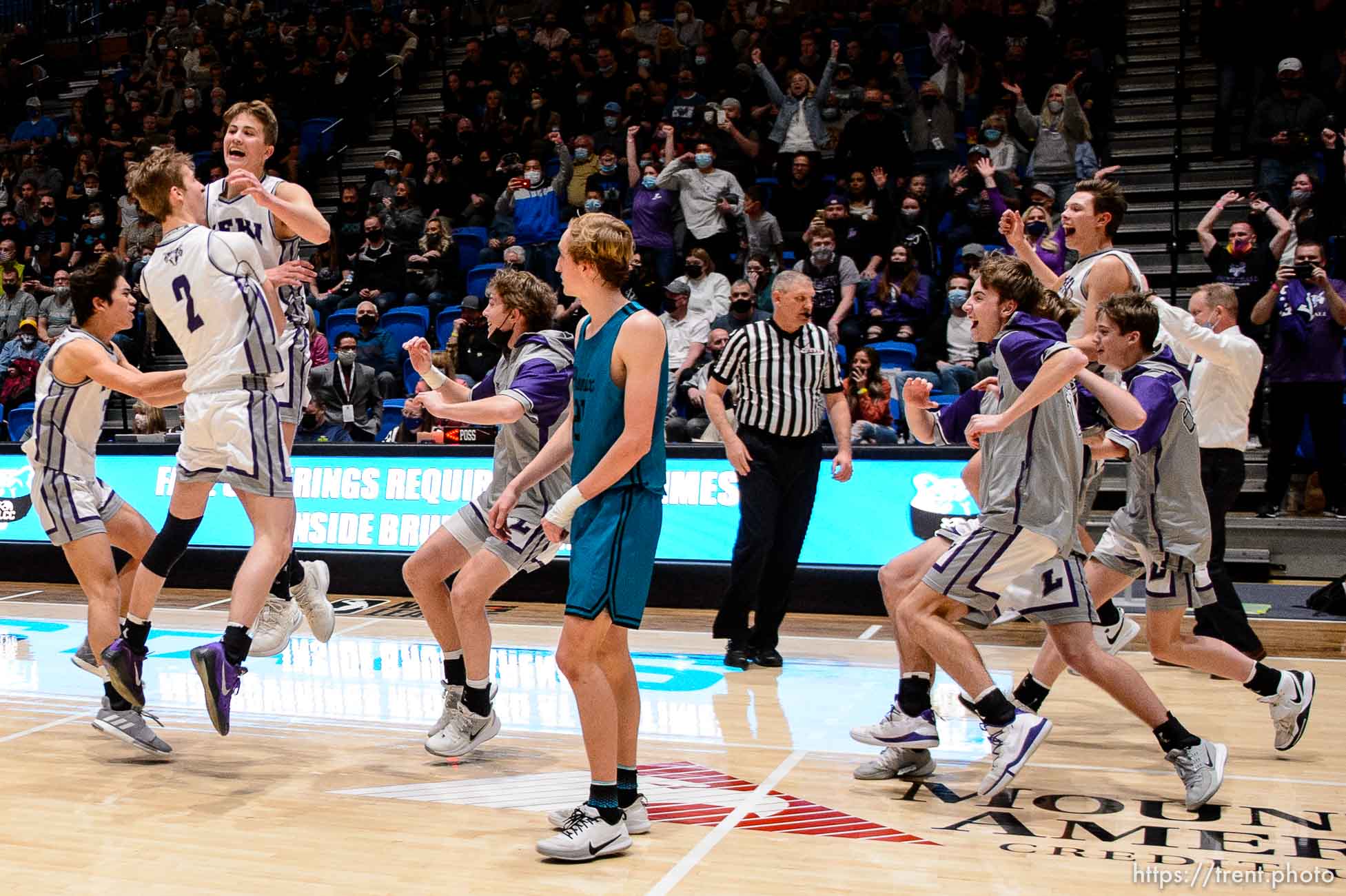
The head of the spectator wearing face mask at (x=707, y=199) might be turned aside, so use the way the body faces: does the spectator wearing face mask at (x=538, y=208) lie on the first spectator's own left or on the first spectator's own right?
on the first spectator's own right

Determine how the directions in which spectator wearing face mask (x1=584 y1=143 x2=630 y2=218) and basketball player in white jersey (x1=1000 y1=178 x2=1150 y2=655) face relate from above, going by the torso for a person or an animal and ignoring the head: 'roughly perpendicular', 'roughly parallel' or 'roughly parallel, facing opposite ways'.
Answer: roughly perpendicular

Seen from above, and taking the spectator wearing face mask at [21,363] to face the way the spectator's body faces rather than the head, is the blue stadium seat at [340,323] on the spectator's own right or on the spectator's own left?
on the spectator's own left

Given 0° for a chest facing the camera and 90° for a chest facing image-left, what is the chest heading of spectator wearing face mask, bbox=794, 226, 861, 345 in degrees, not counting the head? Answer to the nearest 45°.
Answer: approximately 0°

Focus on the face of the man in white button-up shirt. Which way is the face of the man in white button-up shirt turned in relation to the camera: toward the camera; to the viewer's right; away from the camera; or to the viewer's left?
to the viewer's left

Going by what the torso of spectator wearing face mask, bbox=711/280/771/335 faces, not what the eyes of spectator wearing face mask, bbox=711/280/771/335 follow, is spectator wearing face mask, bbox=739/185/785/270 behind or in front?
behind

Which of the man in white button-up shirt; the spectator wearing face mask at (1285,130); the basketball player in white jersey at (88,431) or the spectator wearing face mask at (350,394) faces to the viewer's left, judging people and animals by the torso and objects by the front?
the man in white button-up shirt

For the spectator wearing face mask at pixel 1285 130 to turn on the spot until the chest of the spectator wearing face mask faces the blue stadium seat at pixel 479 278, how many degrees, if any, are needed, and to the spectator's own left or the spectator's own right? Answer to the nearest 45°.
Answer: approximately 90° to the spectator's own right

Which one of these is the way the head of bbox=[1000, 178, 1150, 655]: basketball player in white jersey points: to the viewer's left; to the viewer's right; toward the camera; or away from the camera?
to the viewer's left

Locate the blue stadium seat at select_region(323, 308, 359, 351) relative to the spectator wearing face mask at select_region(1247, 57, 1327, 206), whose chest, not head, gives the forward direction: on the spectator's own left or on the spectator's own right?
on the spectator's own right

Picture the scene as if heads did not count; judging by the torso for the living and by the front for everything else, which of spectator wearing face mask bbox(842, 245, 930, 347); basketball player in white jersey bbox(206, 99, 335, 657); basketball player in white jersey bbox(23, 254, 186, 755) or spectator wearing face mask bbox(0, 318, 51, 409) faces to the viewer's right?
basketball player in white jersey bbox(23, 254, 186, 755)

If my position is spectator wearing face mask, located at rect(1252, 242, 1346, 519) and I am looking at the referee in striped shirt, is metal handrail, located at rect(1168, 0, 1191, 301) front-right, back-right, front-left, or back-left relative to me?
back-right

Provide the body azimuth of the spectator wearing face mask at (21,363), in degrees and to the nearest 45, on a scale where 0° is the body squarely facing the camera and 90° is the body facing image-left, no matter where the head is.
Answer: approximately 0°
